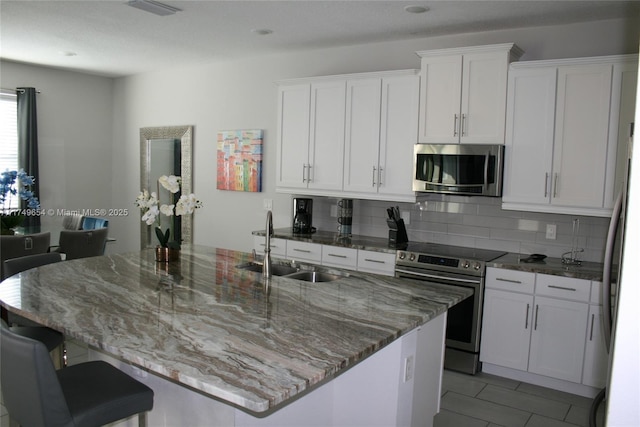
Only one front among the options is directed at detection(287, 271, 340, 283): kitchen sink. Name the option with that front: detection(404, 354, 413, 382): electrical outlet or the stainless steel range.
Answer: the stainless steel range

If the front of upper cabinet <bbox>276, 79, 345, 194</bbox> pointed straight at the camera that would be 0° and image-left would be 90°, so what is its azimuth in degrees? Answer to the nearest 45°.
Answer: approximately 45°

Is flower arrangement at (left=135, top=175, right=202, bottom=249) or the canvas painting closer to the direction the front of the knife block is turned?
the flower arrangement

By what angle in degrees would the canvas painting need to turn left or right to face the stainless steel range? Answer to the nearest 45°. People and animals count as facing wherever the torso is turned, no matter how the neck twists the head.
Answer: approximately 90° to its left

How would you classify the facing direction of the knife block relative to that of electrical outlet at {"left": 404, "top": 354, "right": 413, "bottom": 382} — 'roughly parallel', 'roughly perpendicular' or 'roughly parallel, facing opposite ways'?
roughly perpendicular

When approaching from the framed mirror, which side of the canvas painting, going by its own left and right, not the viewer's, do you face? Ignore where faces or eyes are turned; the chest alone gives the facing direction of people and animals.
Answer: right

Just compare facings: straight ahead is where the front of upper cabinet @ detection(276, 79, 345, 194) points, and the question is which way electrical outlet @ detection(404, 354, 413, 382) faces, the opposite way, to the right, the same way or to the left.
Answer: to the left

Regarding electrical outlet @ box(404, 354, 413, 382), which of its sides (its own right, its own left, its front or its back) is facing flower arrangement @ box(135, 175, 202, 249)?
back

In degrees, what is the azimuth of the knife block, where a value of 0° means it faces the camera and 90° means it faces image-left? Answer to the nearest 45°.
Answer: approximately 45°
